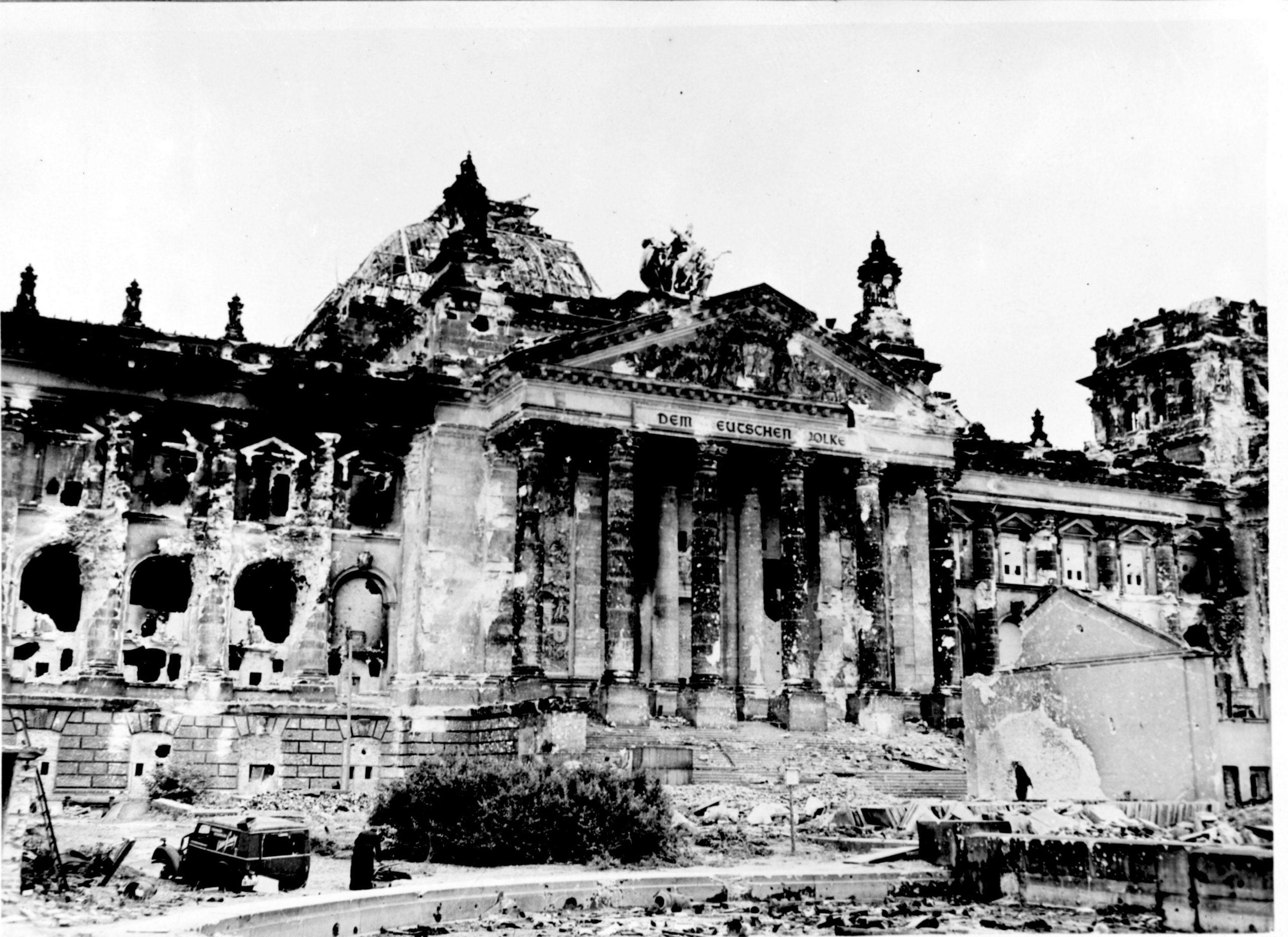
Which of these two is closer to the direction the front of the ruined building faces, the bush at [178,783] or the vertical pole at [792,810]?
the vertical pole

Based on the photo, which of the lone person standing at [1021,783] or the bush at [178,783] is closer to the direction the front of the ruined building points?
the lone person standing

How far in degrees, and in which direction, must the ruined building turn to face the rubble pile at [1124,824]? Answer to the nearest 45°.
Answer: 0° — it already faces it

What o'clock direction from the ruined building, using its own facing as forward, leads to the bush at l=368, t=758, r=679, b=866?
The bush is roughly at 1 o'clock from the ruined building.

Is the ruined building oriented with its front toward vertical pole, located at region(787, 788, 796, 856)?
yes

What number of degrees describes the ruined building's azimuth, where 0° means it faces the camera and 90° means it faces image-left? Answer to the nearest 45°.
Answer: approximately 315°

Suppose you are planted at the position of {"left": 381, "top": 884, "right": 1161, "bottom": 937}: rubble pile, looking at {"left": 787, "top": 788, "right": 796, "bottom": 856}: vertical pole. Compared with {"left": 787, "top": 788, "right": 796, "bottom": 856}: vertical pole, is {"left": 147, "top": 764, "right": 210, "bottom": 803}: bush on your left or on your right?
left

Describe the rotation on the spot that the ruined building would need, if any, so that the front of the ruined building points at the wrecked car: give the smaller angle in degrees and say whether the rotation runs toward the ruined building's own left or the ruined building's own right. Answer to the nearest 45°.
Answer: approximately 45° to the ruined building's own right

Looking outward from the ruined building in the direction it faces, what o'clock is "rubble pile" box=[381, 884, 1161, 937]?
The rubble pile is roughly at 1 o'clock from the ruined building.
